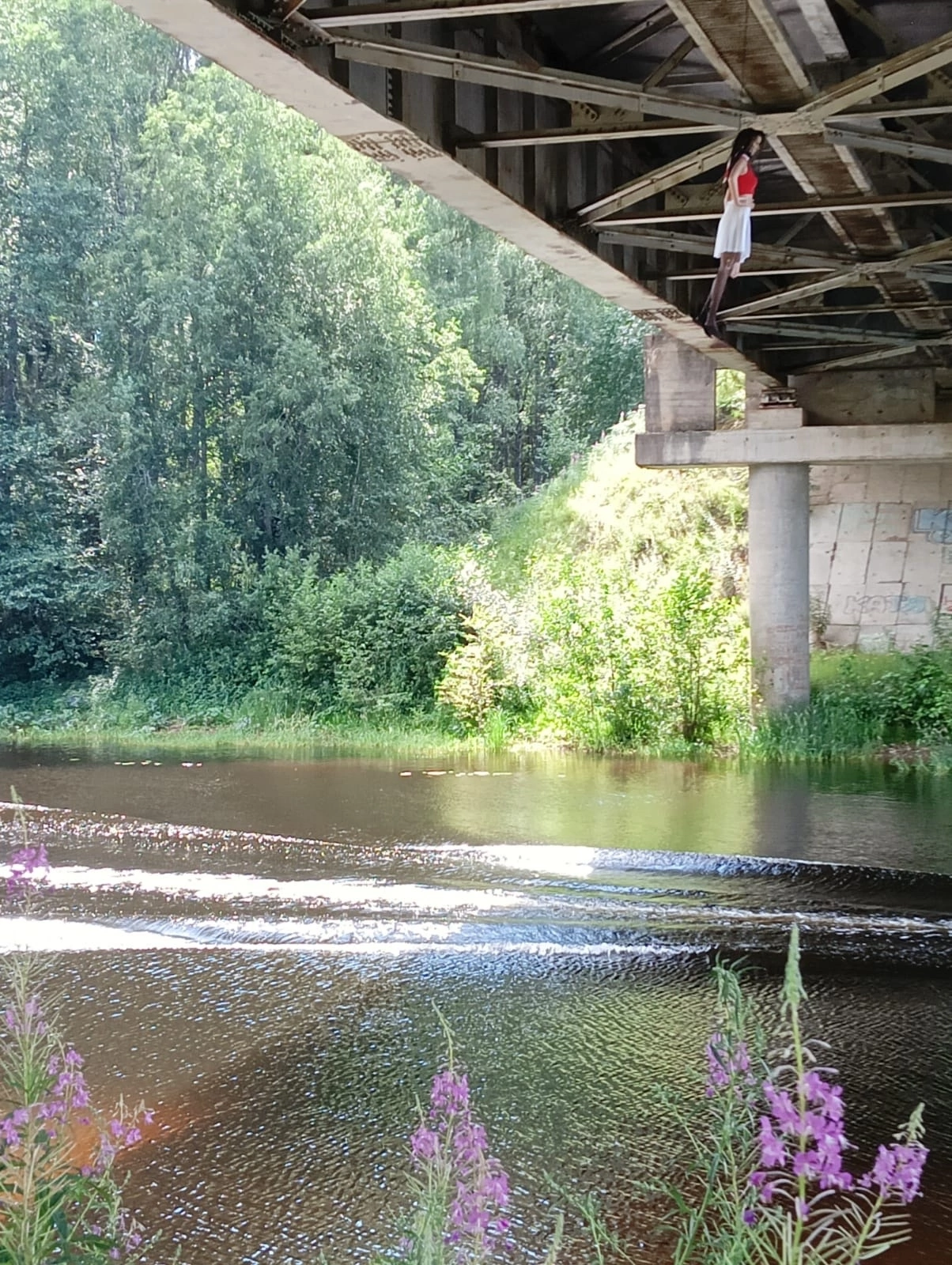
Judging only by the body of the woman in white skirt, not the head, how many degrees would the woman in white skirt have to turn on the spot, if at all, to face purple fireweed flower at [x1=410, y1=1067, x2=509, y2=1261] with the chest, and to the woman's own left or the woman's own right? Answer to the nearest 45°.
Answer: approximately 45° to the woman's own right

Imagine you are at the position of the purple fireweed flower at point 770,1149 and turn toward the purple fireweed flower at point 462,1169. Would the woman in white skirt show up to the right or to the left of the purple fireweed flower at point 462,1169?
right

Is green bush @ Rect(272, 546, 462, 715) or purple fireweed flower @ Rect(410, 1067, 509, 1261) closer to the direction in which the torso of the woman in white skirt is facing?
the purple fireweed flower

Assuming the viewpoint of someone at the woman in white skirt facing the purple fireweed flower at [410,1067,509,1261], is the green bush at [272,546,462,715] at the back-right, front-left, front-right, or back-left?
back-right

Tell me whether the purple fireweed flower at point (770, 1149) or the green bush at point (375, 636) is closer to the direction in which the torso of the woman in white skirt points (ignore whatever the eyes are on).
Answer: the purple fireweed flower
